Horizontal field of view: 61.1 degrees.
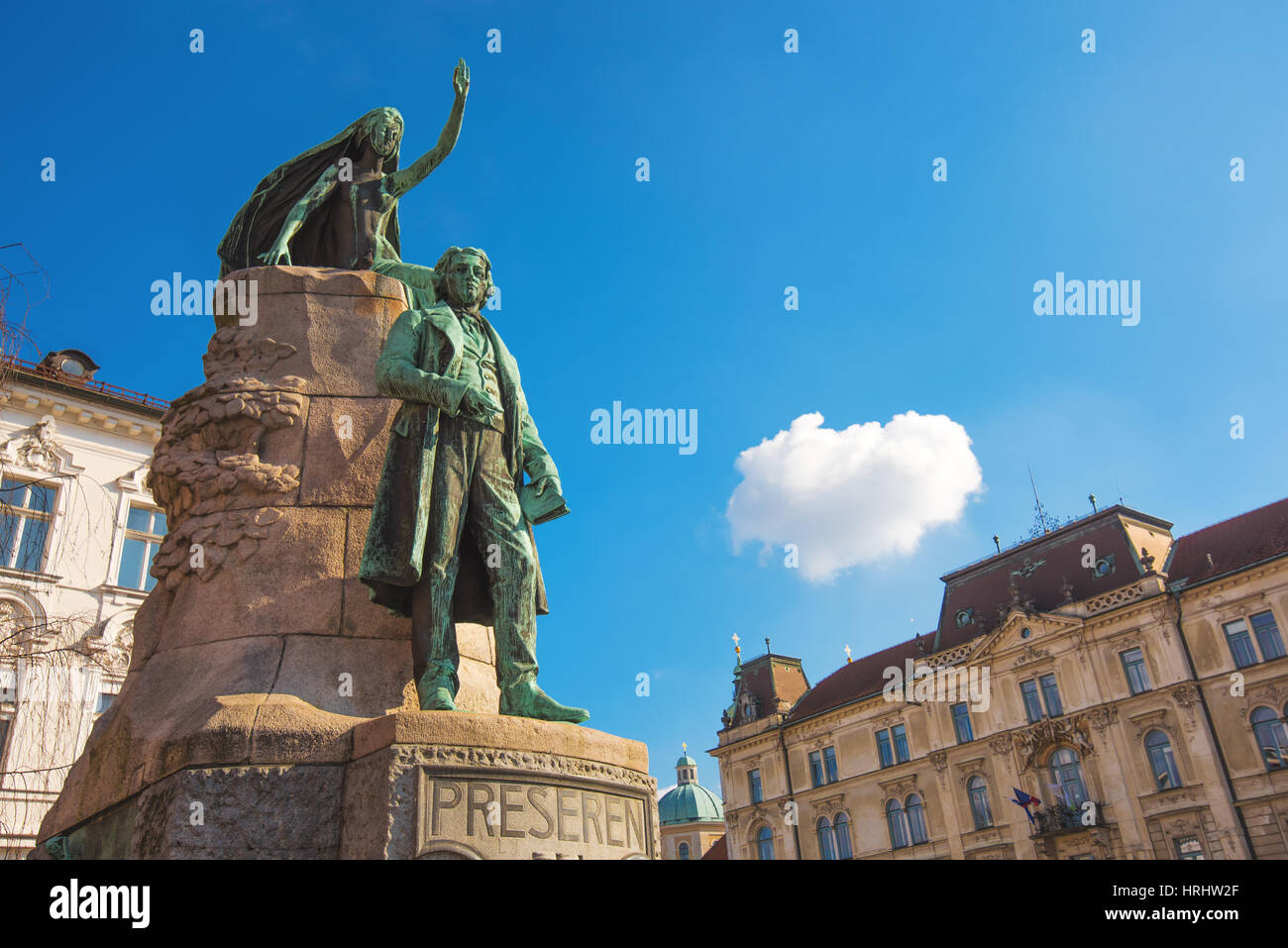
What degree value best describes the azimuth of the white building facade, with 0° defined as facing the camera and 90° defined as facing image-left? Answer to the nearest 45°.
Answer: approximately 315°

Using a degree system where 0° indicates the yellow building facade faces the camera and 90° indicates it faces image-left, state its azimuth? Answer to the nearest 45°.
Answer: approximately 45°

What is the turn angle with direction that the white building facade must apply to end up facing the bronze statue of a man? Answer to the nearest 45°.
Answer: approximately 45° to its right

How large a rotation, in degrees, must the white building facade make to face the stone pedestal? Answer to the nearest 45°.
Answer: approximately 45° to its right

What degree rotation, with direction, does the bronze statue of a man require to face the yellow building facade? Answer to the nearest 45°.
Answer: approximately 90° to its left

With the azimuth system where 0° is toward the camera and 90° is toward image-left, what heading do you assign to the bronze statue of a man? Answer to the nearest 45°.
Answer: approximately 315°

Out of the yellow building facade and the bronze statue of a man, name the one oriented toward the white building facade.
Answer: the yellow building facade

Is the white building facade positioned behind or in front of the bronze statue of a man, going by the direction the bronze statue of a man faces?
behind

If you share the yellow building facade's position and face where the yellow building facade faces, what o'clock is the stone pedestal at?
The stone pedestal is roughly at 11 o'clock from the yellow building facade.
